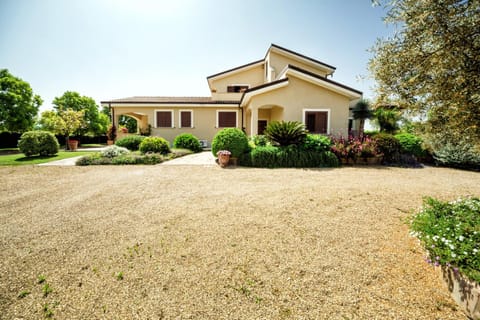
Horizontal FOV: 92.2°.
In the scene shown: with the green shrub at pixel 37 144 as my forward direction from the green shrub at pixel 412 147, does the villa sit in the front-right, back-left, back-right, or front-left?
front-right

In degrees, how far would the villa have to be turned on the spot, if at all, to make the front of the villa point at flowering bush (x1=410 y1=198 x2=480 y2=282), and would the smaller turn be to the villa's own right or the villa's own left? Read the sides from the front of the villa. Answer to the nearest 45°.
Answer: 0° — it already faces it

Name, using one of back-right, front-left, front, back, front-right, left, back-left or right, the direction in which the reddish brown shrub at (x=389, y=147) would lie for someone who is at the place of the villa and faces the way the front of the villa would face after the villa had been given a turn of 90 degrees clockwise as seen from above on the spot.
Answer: back-left

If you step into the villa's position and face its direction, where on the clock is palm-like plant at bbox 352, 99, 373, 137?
The palm-like plant is roughly at 9 o'clock from the villa.

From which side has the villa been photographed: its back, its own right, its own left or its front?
front

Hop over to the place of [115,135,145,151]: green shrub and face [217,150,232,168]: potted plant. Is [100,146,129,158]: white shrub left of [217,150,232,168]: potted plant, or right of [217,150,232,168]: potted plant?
right

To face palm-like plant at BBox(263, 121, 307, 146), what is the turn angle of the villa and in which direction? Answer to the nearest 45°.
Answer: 0° — it already faces it

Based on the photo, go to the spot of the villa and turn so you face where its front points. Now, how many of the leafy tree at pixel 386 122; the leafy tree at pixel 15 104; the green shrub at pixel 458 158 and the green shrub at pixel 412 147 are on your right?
1

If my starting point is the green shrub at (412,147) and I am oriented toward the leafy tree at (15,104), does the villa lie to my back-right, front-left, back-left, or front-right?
front-right

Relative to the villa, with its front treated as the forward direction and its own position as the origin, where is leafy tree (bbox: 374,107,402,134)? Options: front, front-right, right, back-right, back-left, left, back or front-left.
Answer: left

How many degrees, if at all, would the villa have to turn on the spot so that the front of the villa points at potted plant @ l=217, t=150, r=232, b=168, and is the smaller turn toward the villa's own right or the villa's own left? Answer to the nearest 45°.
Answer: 0° — it already faces it

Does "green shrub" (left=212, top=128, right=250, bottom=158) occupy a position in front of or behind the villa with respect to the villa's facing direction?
in front

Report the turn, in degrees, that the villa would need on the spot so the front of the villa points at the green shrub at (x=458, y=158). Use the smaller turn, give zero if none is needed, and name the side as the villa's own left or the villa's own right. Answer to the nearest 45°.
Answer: approximately 45° to the villa's own left

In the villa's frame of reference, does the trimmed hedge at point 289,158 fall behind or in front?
in front

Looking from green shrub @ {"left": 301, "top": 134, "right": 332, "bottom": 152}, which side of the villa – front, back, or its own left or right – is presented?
front

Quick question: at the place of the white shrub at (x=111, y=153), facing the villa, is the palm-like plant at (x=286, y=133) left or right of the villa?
right
